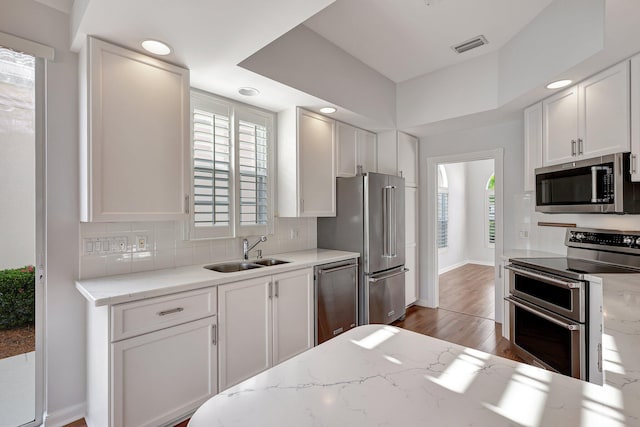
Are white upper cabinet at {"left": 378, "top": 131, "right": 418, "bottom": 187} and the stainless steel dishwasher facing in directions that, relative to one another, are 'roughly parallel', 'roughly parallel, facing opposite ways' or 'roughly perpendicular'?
roughly parallel

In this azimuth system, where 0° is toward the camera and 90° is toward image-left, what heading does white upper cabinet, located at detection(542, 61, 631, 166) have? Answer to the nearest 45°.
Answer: approximately 45°

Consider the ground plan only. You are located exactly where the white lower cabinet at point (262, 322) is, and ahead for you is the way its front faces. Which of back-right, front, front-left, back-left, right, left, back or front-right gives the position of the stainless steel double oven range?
front-left

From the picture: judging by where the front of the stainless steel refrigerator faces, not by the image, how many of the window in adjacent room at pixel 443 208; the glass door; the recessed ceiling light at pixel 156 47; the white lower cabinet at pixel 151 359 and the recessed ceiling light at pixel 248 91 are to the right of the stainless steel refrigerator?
4

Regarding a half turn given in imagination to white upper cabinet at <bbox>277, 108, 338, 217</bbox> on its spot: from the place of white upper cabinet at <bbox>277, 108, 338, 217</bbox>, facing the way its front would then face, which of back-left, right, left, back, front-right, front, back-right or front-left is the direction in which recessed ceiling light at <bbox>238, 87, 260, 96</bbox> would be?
left

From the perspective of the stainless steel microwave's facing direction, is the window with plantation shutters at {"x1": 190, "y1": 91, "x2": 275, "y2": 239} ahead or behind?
ahead

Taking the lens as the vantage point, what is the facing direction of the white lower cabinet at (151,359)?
facing the viewer and to the right of the viewer

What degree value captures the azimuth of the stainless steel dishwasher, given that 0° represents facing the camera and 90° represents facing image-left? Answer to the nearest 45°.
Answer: approximately 315°

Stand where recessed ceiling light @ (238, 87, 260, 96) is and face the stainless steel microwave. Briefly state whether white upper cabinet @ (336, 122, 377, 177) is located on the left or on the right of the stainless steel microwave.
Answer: left

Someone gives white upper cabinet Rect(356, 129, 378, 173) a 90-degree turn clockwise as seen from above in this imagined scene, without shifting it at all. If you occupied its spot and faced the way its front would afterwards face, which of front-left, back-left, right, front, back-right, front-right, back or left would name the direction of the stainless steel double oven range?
left

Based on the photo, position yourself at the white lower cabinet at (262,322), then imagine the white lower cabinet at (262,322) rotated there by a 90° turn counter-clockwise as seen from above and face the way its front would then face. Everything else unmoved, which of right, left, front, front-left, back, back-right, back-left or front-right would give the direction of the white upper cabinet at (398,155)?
front

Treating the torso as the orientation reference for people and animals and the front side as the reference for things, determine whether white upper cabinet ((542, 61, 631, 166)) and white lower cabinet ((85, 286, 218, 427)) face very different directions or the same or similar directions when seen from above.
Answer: very different directions
